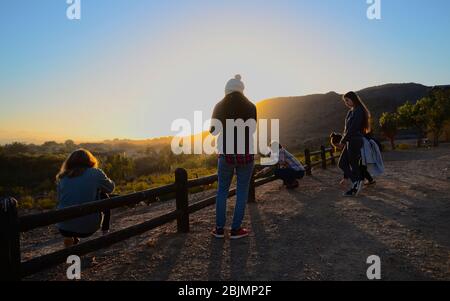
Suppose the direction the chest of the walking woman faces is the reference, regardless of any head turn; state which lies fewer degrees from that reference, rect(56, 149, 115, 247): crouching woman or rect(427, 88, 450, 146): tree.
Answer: the crouching woman

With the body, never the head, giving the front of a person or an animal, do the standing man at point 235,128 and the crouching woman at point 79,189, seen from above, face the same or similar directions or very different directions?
same or similar directions

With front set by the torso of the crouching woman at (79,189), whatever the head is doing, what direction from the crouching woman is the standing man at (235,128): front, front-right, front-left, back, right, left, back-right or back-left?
front-right

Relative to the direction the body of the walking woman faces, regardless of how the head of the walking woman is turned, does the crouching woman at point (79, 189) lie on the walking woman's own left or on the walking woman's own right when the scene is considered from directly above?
on the walking woman's own left

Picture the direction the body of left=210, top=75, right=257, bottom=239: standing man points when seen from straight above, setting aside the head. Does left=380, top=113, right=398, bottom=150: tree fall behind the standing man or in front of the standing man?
in front

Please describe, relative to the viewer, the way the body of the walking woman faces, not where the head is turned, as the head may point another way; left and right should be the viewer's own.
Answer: facing to the left of the viewer

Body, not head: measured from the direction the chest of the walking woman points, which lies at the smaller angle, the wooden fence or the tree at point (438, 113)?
the wooden fence

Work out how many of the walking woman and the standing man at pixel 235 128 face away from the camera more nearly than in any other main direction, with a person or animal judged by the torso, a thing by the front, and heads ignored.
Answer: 1

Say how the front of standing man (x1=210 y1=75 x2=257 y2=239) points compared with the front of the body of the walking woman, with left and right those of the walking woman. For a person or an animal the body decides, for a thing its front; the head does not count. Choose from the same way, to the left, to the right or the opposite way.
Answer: to the right

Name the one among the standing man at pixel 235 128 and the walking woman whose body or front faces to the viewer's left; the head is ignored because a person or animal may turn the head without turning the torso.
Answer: the walking woman

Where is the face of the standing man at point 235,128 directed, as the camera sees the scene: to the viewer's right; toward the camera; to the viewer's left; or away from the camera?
away from the camera

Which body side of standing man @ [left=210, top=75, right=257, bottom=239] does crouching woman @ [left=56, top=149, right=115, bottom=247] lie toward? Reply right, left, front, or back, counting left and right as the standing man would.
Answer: left

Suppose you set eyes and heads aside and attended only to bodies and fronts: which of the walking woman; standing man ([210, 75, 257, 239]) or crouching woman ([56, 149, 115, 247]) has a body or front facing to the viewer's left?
the walking woman

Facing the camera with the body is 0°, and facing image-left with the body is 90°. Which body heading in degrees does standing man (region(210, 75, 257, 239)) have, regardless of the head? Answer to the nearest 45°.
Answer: approximately 180°

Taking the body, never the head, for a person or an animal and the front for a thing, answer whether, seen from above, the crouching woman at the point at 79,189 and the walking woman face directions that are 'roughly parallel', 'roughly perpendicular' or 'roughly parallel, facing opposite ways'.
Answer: roughly perpendicular

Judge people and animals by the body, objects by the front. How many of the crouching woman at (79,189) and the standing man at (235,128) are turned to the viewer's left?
0

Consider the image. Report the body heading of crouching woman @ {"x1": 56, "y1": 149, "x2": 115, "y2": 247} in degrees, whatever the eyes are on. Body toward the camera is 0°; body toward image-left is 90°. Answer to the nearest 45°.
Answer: approximately 225°
